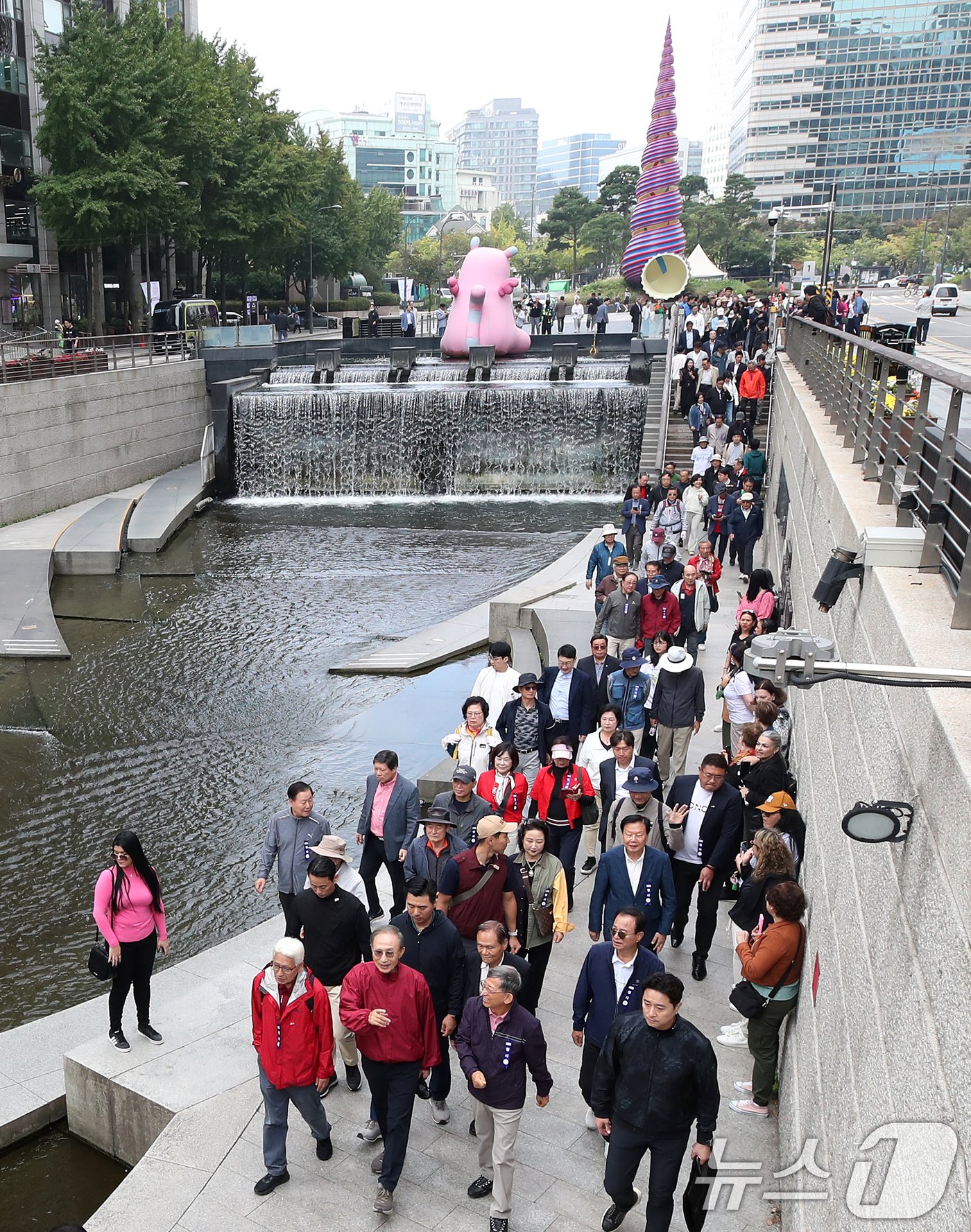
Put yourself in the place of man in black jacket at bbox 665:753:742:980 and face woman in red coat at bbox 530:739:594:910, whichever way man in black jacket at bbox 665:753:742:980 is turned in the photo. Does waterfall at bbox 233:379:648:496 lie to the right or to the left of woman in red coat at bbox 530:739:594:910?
right

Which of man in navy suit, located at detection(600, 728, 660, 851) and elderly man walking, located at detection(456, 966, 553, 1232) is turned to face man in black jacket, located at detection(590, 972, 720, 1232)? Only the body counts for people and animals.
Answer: the man in navy suit

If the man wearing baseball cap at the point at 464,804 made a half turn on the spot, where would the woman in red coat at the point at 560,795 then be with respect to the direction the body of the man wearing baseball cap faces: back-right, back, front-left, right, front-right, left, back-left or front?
front-right

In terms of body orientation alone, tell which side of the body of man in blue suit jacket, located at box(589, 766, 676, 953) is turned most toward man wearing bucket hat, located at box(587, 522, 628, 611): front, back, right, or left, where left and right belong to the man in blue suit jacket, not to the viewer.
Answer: back

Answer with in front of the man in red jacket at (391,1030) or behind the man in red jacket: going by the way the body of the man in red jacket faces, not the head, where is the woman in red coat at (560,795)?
behind

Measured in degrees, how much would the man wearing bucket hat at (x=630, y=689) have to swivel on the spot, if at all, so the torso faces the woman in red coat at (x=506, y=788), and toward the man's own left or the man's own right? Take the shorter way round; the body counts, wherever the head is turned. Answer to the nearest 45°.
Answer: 0° — they already face them

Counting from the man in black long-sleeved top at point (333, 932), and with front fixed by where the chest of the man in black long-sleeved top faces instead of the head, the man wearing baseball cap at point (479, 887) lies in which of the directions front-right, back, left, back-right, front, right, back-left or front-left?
left

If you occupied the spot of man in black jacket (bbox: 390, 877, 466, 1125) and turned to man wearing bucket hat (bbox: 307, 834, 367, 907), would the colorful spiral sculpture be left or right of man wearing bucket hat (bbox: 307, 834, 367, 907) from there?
right

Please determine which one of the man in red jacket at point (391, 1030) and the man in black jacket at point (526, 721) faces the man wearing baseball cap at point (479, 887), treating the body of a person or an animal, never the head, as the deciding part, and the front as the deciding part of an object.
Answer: the man in black jacket

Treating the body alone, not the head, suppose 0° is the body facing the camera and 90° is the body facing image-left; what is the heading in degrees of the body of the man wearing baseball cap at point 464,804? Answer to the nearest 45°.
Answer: approximately 0°
